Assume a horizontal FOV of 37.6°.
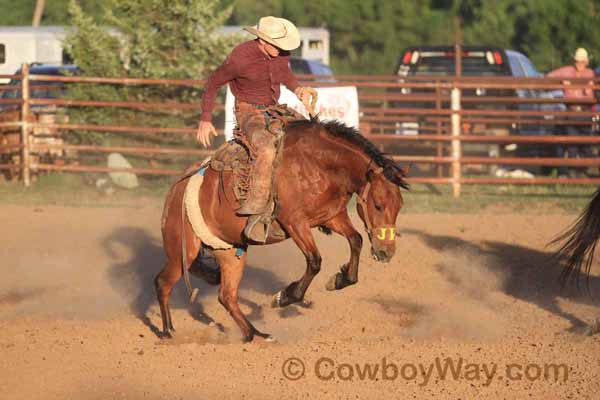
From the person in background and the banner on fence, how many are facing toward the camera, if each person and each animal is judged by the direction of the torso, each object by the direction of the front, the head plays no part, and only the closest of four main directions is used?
2

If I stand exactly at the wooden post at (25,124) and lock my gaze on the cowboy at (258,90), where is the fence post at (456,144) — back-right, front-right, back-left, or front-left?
front-left

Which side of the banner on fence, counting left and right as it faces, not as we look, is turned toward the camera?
front

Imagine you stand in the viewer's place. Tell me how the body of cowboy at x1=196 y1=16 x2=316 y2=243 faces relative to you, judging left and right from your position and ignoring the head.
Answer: facing the viewer and to the right of the viewer

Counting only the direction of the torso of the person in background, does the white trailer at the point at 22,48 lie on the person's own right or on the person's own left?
on the person's own right

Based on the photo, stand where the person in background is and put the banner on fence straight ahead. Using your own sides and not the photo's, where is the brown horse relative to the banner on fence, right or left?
left

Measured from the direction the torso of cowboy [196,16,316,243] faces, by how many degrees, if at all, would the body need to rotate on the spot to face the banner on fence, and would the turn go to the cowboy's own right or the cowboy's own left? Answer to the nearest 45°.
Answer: approximately 135° to the cowboy's own left

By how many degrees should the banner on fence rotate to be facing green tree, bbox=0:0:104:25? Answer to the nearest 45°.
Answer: approximately 135° to its right

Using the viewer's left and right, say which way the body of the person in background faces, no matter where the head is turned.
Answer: facing the viewer

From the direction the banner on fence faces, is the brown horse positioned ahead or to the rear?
ahead
